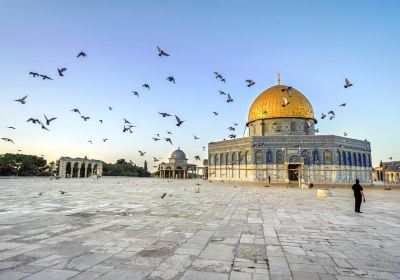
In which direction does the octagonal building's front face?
toward the camera
